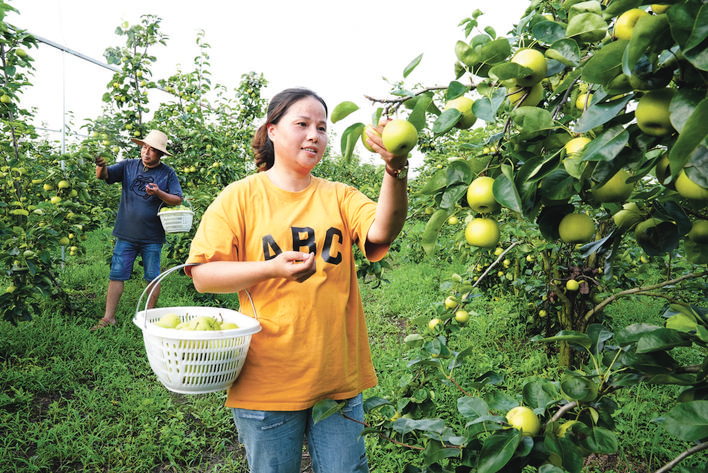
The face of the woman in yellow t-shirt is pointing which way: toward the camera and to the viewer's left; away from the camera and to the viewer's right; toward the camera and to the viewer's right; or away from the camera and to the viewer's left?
toward the camera and to the viewer's right

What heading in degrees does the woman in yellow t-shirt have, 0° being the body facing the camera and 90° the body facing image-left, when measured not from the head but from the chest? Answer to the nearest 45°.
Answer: approximately 315°
